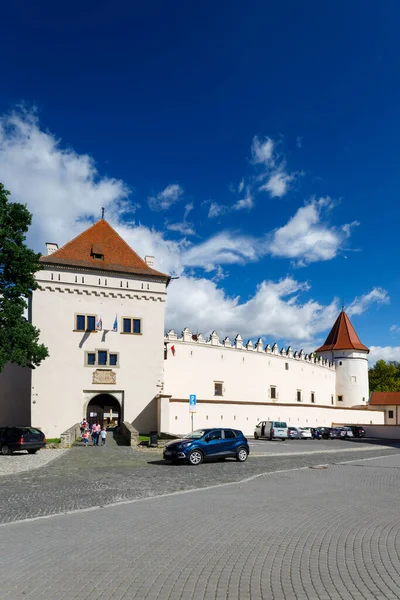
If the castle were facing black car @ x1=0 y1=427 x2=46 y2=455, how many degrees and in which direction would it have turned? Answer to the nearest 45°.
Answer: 0° — it already faces it

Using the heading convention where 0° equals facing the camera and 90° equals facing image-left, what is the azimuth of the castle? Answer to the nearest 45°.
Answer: approximately 0°

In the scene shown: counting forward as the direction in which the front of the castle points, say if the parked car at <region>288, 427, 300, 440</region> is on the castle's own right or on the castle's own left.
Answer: on the castle's own left

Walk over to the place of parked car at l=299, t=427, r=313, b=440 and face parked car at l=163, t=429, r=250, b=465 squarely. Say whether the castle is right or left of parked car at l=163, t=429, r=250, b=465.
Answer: right

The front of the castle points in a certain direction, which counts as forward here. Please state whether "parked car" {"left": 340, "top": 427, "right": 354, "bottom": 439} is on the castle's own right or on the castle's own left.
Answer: on the castle's own left
